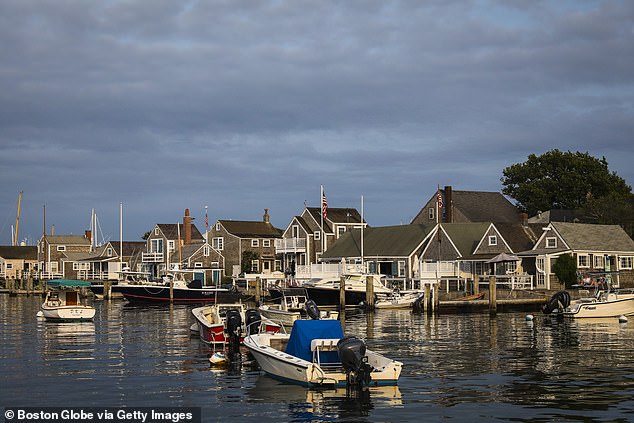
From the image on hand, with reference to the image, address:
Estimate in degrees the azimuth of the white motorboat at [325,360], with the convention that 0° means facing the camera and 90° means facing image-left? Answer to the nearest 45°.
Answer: approximately 135°
